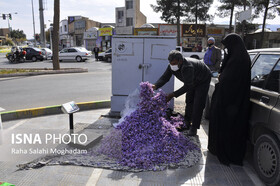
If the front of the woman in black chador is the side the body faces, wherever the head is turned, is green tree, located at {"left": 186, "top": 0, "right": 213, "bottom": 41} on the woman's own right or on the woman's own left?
on the woman's own right

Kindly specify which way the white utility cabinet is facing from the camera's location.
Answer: facing the viewer

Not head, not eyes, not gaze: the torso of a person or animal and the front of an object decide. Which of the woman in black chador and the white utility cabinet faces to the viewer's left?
the woman in black chador

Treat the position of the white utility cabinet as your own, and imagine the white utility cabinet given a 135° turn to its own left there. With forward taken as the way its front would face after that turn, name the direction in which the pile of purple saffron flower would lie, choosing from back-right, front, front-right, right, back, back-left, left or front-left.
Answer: back-right

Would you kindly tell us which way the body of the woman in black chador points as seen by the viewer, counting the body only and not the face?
to the viewer's left

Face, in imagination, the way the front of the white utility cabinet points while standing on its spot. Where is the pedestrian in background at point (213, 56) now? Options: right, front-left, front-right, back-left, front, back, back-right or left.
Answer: back-left

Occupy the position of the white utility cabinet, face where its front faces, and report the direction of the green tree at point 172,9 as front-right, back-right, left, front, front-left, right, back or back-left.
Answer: back

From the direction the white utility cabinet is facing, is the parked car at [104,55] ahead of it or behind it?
behind

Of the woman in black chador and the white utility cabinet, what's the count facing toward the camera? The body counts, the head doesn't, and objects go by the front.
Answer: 1

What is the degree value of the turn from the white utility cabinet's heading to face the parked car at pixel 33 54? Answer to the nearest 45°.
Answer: approximately 135° to its right

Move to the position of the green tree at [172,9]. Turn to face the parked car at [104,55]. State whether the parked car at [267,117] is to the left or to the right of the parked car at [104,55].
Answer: left

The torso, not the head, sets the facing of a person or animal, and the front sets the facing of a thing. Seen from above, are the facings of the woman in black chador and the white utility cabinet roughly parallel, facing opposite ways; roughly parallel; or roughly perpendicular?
roughly perpendicular

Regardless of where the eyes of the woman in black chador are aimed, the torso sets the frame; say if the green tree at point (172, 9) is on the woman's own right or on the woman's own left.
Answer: on the woman's own right

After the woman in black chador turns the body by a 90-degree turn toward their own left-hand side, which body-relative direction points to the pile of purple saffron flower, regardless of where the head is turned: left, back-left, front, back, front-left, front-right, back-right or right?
right

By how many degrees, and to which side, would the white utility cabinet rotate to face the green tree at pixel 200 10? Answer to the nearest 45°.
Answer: approximately 180°
